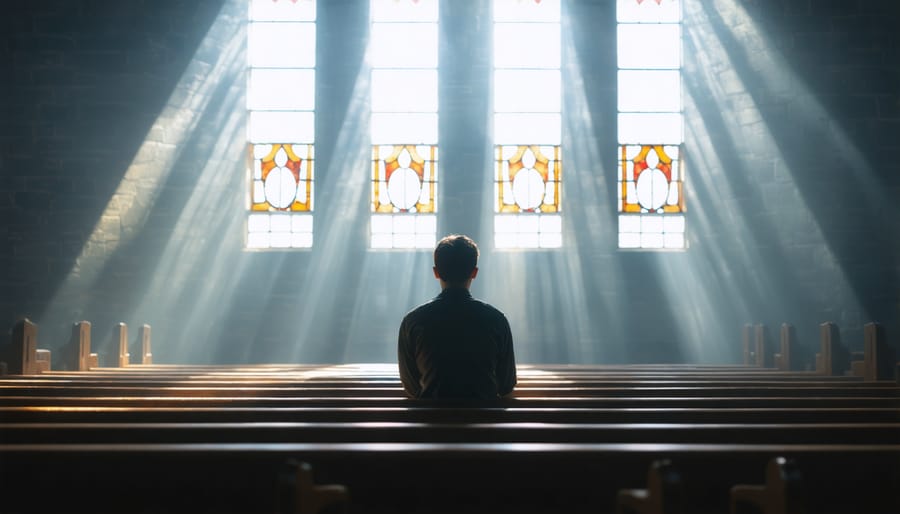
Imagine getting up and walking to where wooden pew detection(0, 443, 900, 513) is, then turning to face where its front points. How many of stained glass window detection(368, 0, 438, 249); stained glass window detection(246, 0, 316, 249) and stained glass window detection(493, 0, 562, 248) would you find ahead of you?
3

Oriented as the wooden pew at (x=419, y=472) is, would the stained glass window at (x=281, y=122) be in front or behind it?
in front

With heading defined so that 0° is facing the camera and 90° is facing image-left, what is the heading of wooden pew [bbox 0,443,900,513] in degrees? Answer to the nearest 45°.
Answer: approximately 180°

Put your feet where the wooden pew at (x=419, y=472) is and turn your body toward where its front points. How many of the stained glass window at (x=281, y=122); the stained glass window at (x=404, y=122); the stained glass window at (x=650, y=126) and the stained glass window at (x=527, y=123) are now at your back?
0

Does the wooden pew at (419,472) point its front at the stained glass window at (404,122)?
yes

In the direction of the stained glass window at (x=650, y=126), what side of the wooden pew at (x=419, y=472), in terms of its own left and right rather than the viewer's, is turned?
front

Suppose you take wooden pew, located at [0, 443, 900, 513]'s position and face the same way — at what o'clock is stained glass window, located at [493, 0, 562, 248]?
The stained glass window is roughly at 12 o'clock from the wooden pew.
